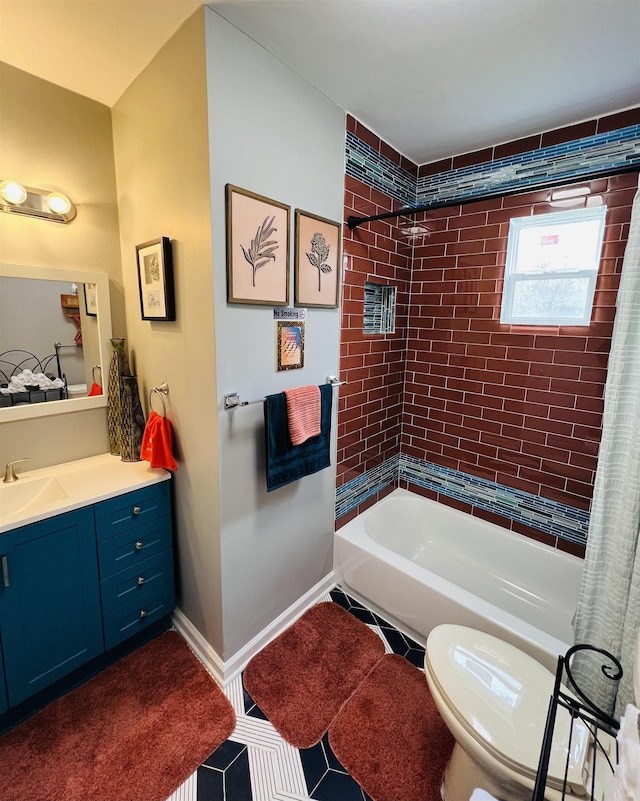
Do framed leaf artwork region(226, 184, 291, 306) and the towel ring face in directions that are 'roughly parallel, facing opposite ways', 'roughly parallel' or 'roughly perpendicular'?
roughly perpendicular

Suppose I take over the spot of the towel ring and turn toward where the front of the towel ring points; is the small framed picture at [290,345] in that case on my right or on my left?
on my left

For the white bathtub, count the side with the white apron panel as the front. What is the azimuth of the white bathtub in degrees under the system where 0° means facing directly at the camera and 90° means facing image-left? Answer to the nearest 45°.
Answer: approximately 45°

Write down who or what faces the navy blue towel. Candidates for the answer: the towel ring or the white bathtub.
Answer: the white bathtub

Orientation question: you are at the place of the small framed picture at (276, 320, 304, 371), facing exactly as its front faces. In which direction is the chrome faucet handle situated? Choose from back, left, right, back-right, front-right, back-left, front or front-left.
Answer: back-right
